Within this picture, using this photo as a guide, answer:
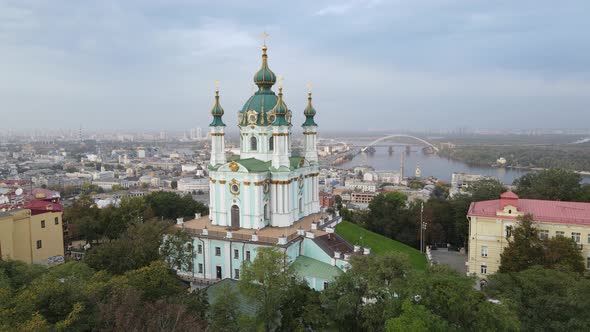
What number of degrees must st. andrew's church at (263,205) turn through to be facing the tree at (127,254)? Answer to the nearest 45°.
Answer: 0° — it already faces it

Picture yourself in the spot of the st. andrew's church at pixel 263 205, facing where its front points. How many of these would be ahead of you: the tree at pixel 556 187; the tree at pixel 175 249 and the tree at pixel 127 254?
2

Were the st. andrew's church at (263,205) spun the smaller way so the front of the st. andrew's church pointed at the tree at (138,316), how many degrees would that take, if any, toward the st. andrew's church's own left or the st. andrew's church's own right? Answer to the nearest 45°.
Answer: approximately 45° to the st. andrew's church's own left

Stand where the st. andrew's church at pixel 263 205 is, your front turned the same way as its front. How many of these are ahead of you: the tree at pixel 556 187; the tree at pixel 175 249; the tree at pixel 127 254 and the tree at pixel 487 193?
2

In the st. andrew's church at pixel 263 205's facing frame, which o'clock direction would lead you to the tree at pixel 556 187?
The tree is roughly at 7 o'clock from the st. andrew's church.

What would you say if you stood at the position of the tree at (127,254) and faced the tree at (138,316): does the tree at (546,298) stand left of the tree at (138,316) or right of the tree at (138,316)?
left

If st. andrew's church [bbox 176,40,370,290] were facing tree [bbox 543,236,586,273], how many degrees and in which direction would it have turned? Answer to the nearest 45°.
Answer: approximately 90° to its left

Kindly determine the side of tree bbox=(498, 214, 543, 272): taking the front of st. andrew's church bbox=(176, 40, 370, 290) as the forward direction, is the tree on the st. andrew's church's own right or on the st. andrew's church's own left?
on the st. andrew's church's own left

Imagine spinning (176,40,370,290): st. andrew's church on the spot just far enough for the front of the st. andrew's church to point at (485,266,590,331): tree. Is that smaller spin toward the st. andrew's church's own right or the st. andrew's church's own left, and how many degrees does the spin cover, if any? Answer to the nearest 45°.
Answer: approximately 90° to the st. andrew's church's own left

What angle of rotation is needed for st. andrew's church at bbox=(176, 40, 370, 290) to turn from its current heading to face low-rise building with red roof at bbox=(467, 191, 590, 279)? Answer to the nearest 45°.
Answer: approximately 135° to its left

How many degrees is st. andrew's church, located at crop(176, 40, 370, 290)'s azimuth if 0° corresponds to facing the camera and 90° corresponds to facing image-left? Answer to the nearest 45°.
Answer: approximately 45°

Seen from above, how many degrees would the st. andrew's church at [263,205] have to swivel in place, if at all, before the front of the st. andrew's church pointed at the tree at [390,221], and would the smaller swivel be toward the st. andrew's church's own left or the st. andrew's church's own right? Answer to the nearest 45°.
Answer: approximately 180°
